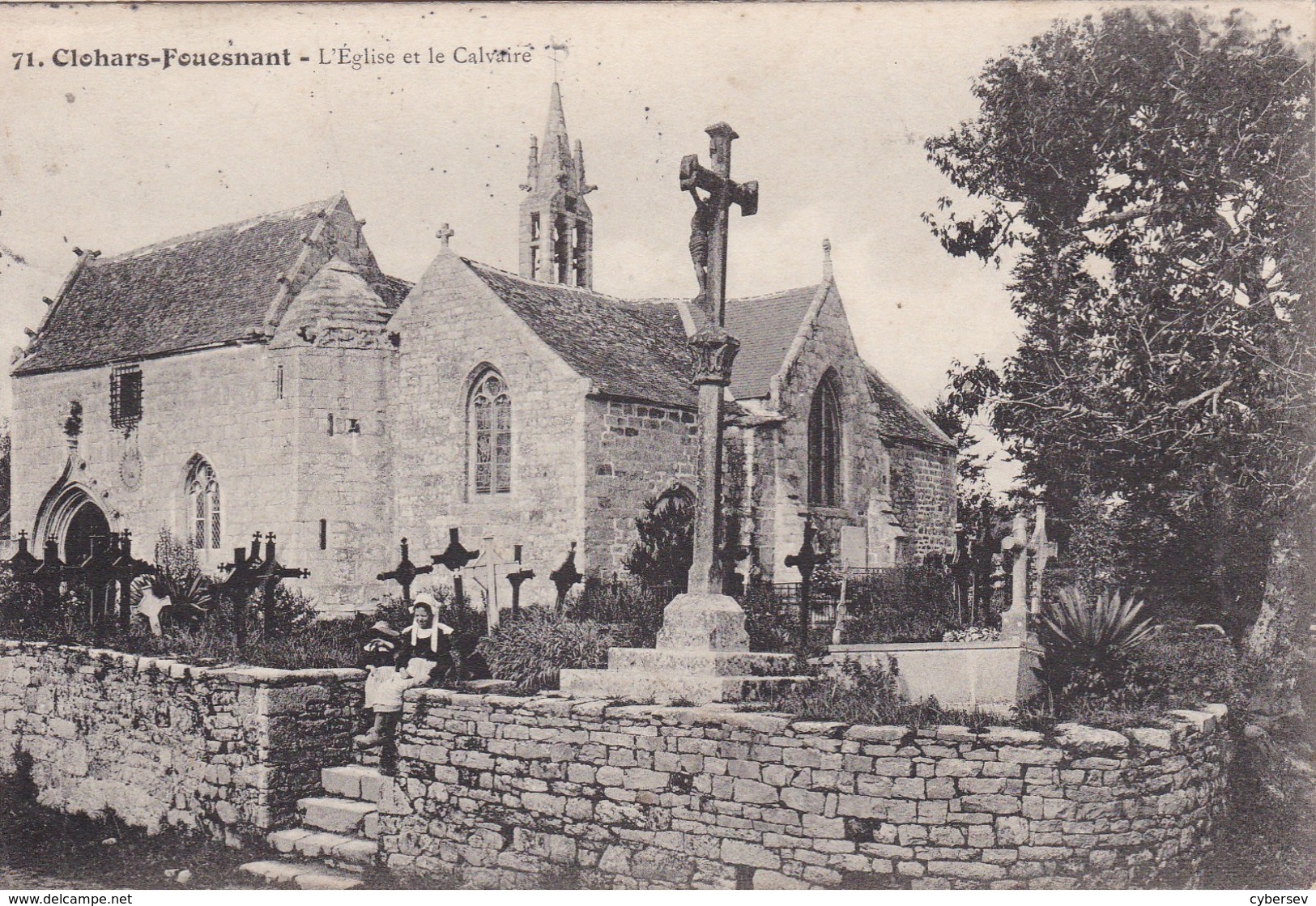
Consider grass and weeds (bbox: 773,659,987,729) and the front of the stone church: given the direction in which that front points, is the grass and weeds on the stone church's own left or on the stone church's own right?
on the stone church's own left

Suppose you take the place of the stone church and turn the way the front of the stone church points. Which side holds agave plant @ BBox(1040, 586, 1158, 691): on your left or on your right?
on your left

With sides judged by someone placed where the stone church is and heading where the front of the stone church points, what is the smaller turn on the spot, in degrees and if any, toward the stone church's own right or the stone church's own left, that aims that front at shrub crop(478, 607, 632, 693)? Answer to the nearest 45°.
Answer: approximately 45° to the stone church's own left

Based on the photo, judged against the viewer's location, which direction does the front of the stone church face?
facing the viewer and to the left of the viewer

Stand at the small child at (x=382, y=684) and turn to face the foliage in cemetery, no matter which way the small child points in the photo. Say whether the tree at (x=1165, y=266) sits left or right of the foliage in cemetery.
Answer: right

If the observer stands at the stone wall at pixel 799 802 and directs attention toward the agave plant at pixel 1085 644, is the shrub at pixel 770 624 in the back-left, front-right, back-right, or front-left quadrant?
front-left

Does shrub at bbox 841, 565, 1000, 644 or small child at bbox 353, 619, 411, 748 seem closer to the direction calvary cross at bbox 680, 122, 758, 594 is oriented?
the small child
